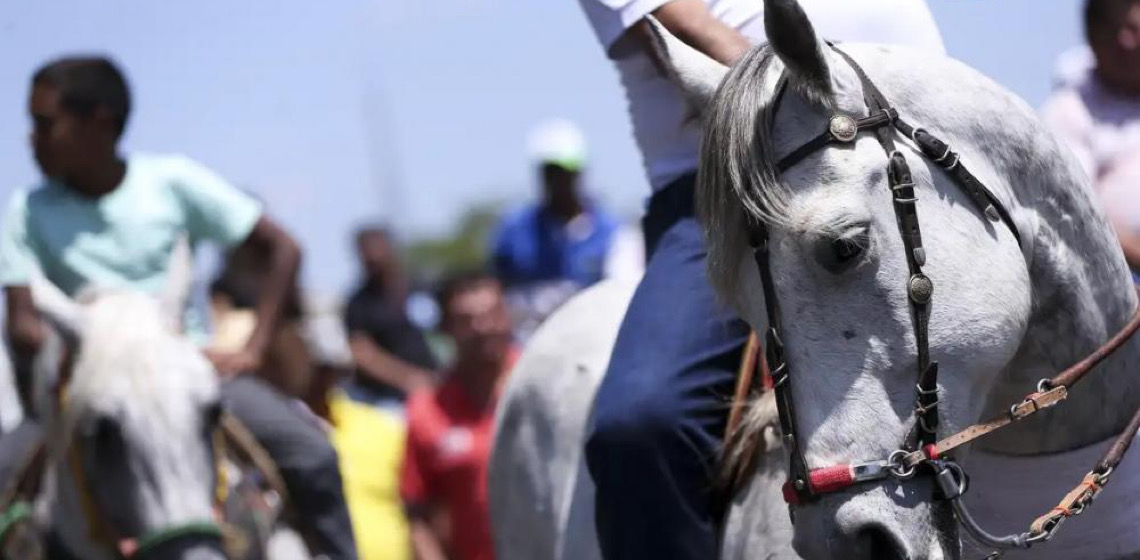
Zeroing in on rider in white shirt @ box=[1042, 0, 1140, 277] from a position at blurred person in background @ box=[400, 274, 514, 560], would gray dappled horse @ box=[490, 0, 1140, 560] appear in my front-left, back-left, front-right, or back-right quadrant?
front-right

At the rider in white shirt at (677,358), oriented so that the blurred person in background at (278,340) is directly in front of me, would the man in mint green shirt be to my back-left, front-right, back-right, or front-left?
front-left

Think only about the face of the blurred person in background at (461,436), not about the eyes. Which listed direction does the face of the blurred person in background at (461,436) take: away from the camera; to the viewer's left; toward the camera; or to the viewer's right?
toward the camera

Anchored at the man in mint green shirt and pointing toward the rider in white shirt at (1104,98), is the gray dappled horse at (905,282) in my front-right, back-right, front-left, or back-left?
front-right

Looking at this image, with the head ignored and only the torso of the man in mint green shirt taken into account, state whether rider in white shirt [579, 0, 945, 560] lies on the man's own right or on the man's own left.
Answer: on the man's own left

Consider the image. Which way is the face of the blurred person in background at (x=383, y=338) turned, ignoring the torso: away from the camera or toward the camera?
toward the camera

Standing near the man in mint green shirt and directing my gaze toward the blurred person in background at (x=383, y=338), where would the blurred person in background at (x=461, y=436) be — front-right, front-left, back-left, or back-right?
front-right

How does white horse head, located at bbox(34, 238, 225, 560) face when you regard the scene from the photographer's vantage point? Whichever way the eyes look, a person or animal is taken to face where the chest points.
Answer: facing the viewer and to the right of the viewer

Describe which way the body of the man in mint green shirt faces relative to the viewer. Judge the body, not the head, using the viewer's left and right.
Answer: facing the viewer and to the left of the viewer

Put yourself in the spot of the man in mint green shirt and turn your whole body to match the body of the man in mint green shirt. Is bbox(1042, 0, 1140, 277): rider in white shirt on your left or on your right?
on your left
